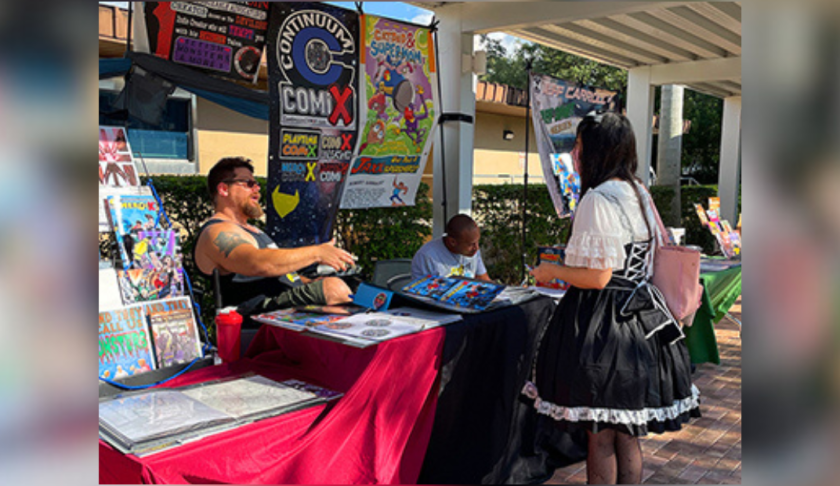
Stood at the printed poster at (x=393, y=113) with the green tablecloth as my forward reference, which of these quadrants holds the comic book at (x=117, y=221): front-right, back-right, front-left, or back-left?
back-right

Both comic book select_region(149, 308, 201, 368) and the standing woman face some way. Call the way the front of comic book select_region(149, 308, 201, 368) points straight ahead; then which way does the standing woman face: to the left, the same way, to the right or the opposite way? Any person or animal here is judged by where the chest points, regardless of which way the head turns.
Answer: the opposite way

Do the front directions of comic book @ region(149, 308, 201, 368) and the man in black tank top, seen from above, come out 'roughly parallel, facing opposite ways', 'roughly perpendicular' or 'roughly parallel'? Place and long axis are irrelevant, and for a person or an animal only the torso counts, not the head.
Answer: roughly perpendicular

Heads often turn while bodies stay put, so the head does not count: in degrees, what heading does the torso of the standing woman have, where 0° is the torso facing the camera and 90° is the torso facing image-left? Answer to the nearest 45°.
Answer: approximately 135°

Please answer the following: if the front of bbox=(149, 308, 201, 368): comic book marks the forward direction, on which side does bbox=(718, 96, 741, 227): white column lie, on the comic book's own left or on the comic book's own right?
on the comic book's own left

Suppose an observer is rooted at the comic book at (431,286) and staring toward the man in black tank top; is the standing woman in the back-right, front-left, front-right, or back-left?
back-left

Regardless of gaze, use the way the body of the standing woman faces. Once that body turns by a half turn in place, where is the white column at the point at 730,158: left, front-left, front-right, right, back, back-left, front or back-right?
back-left

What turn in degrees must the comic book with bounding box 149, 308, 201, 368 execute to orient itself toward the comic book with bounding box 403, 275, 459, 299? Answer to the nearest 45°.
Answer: approximately 90° to its left

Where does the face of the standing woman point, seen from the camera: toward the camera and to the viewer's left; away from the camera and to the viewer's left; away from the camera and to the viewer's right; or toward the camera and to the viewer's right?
away from the camera and to the viewer's left

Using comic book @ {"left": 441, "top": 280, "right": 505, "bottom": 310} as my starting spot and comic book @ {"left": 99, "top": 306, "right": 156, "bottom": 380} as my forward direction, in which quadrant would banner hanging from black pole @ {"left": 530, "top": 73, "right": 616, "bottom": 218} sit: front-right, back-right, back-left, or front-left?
back-right
